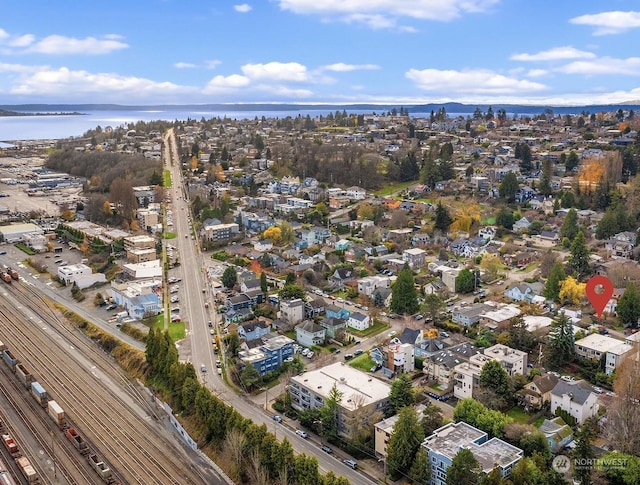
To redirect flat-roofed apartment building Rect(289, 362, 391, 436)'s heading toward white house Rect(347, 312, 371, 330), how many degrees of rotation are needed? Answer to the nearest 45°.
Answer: approximately 135° to its right

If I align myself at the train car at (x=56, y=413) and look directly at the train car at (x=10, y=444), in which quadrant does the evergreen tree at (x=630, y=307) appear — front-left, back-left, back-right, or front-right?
back-left

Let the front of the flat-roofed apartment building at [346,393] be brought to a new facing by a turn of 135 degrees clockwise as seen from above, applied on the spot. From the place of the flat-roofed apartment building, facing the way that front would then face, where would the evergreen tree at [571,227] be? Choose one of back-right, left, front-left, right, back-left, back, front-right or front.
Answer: front-right

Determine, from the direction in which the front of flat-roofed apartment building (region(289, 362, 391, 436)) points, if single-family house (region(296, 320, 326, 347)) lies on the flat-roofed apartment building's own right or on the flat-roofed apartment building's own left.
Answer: on the flat-roofed apartment building's own right

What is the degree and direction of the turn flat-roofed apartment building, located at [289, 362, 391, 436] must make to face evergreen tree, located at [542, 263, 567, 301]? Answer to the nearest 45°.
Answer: approximately 180°

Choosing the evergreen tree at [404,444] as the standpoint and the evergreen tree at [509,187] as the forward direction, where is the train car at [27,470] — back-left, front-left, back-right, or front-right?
back-left

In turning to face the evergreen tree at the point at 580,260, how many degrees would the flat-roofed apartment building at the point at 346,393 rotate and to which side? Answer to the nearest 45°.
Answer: approximately 180°

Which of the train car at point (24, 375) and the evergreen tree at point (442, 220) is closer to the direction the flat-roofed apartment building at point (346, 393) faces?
the train car

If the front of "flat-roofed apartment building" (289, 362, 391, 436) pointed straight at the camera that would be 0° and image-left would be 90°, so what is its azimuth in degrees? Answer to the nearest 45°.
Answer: approximately 45°

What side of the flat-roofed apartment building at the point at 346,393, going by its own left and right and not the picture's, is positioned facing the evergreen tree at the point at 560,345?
back

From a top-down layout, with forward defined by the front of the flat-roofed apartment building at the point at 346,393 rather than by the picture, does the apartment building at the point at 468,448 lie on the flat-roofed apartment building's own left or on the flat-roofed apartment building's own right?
on the flat-roofed apartment building's own left

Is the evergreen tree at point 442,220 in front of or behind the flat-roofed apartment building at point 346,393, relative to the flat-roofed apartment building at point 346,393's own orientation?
behind

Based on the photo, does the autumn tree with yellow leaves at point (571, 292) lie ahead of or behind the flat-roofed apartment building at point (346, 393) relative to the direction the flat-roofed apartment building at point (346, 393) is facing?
behind

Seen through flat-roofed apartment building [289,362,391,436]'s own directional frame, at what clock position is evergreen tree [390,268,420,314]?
The evergreen tree is roughly at 5 o'clock from the flat-roofed apartment building.
